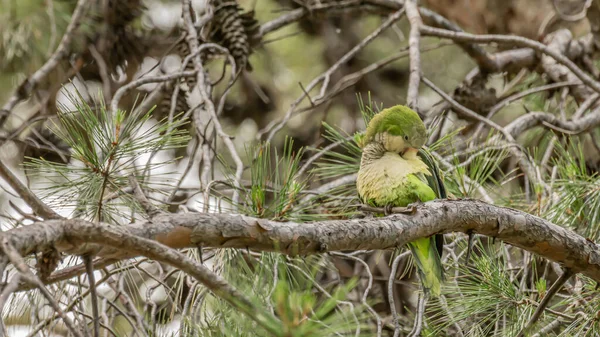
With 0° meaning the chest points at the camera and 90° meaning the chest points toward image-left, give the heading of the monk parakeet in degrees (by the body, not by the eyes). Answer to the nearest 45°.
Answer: approximately 45°
